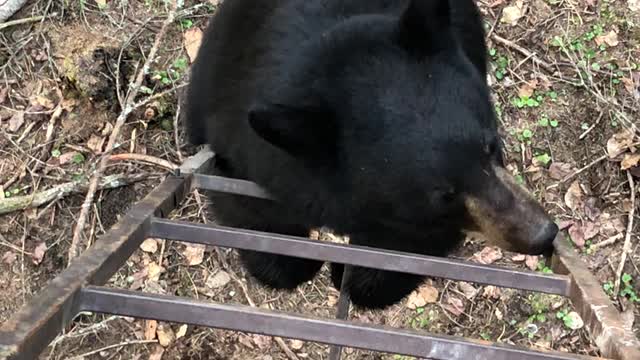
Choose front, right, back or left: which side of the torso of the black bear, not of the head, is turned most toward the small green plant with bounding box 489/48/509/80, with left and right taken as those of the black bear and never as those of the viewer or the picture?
left

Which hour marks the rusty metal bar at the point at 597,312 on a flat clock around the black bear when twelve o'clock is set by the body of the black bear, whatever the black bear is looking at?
The rusty metal bar is roughly at 12 o'clock from the black bear.

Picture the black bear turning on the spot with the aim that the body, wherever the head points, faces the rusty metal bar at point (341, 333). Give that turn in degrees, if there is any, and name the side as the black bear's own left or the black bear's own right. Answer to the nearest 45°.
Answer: approximately 45° to the black bear's own right

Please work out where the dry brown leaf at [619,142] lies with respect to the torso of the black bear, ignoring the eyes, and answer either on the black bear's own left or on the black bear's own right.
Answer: on the black bear's own left

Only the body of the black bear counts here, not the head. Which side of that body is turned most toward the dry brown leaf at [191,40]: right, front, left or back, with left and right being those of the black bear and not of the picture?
back

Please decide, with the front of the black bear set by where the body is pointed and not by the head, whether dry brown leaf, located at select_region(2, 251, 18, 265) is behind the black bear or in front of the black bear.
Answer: behind

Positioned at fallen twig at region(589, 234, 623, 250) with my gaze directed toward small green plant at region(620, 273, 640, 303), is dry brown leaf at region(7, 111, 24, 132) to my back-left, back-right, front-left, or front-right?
back-right

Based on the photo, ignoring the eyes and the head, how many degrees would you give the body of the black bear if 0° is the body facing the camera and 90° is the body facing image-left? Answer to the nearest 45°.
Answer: approximately 315°
